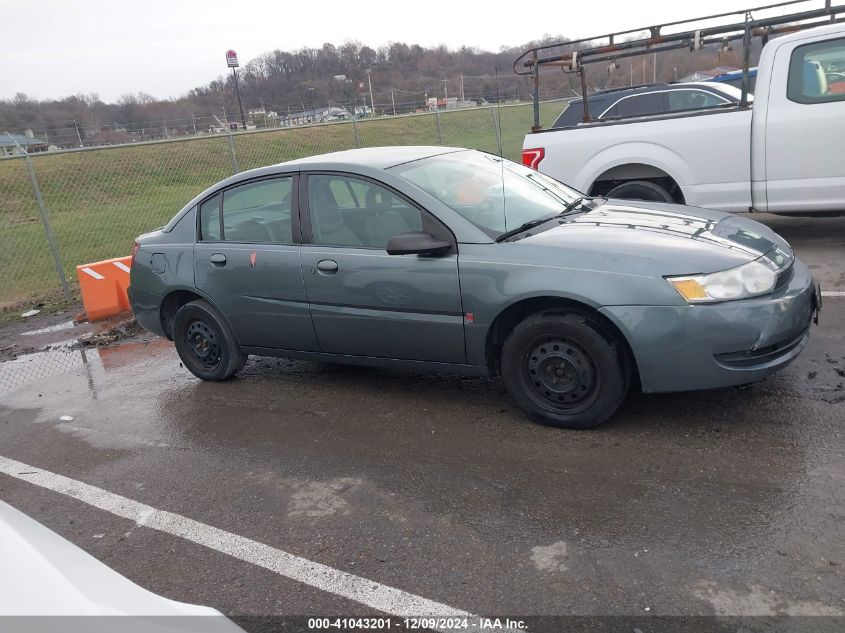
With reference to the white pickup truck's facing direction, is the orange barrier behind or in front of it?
behind

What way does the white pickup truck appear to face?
to the viewer's right

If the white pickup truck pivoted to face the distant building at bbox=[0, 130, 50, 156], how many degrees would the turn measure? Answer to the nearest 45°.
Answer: approximately 180°

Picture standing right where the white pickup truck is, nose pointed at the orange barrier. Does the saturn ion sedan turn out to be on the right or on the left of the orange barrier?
left

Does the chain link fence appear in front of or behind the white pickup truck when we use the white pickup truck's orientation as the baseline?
behind

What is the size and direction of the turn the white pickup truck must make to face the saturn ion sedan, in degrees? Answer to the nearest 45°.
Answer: approximately 135° to its right

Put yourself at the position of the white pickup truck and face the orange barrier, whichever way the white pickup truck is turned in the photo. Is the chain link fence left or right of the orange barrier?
right
